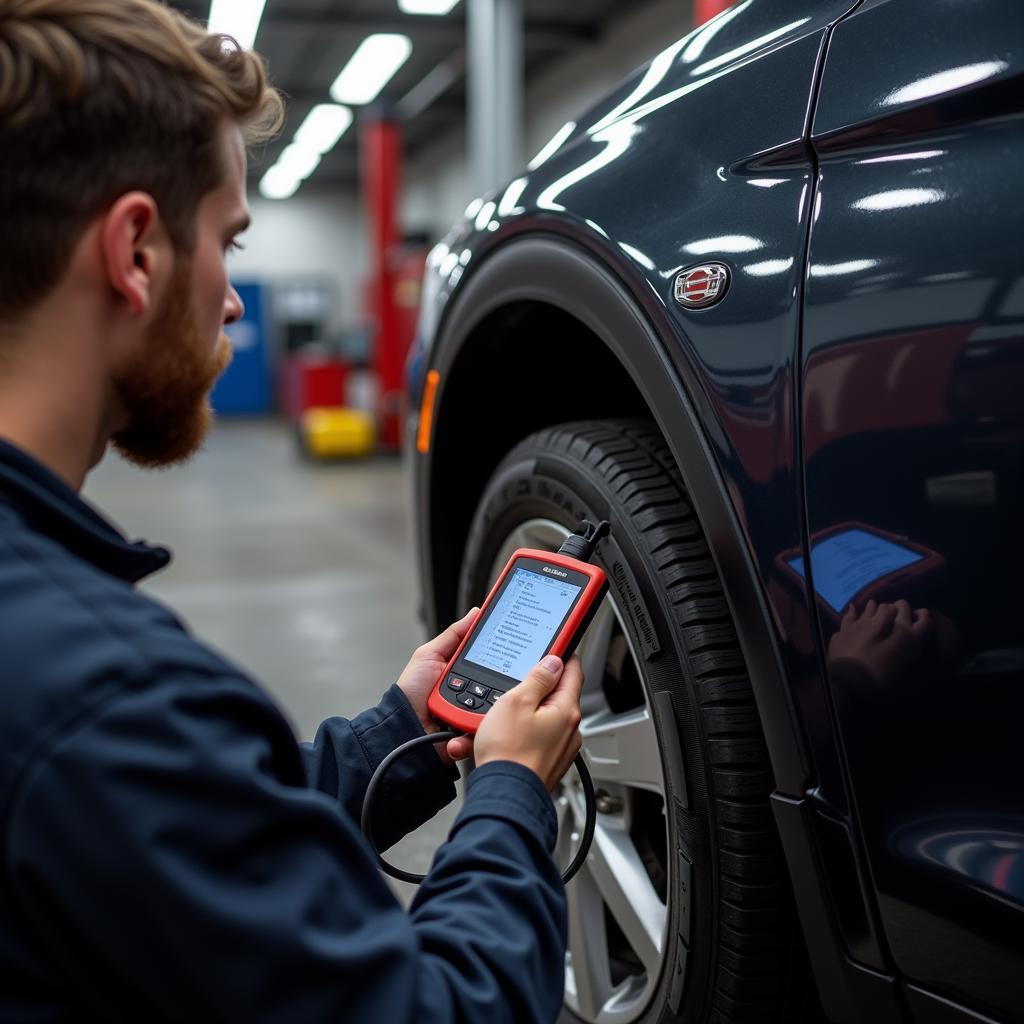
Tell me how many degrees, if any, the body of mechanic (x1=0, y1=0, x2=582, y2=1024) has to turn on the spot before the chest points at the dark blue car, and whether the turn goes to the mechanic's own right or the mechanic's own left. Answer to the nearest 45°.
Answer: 0° — they already face it

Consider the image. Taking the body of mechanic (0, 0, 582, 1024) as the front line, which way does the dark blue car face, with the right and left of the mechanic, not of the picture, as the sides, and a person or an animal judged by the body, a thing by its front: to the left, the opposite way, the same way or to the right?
to the left

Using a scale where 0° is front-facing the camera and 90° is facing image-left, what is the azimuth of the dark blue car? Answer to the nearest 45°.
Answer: approximately 135°

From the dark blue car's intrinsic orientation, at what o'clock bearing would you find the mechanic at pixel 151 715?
The mechanic is roughly at 9 o'clock from the dark blue car.

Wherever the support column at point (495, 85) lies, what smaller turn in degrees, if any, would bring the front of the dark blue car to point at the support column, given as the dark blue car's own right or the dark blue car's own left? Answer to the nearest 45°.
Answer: approximately 45° to the dark blue car's own right

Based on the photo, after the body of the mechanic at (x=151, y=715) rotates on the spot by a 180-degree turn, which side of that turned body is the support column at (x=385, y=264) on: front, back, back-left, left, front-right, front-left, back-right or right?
back-right

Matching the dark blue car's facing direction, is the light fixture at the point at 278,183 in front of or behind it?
in front

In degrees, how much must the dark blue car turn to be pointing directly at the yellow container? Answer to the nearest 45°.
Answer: approximately 45° to its right

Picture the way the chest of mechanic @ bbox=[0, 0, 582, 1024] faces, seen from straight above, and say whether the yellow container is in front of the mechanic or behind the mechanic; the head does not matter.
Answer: in front

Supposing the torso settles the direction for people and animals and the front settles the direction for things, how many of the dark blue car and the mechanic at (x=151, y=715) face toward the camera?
0

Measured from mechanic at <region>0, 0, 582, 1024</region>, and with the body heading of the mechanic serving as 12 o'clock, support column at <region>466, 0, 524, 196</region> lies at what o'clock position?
The support column is roughly at 11 o'clock from the mechanic.

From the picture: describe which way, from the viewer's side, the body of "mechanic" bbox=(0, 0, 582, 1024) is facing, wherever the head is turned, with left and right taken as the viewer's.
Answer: facing away from the viewer and to the right of the viewer

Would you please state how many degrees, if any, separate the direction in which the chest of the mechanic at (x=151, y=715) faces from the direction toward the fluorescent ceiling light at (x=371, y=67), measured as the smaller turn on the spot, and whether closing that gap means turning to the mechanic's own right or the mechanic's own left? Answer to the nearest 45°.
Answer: approximately 45° to the mechanic's own left

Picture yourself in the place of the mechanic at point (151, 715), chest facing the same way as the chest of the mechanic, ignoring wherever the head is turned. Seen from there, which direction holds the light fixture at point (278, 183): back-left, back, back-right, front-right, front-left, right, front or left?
front-left
